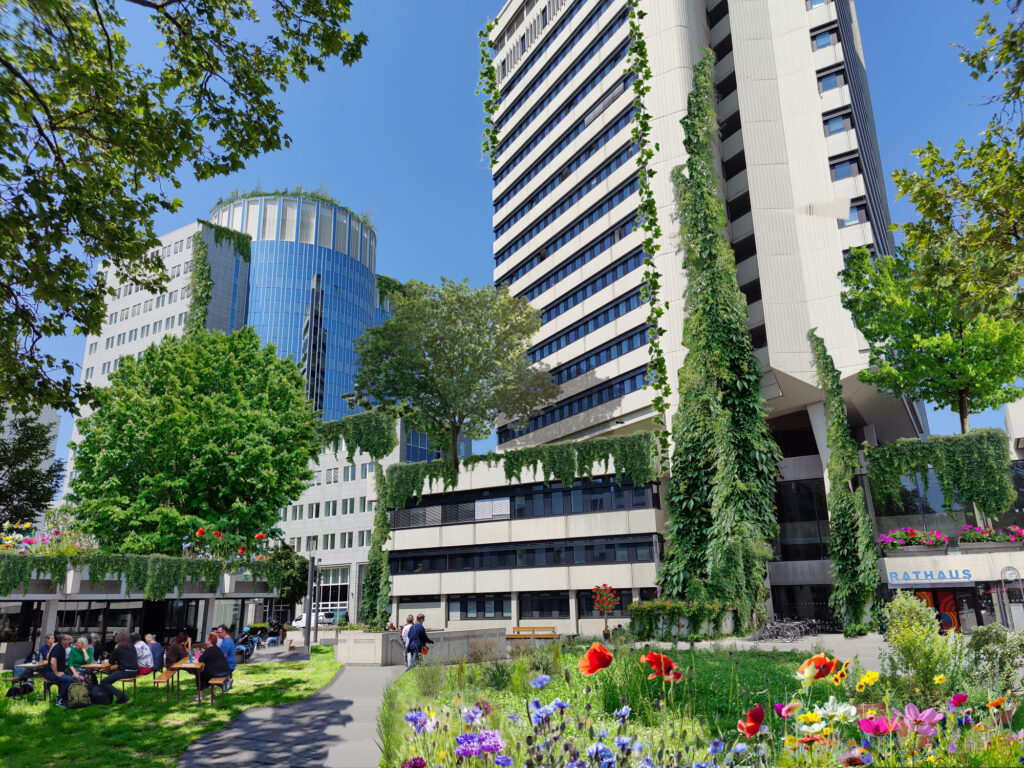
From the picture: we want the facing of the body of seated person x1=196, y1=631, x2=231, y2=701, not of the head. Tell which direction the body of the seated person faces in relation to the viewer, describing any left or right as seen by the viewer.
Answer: facing to the left of the viewer

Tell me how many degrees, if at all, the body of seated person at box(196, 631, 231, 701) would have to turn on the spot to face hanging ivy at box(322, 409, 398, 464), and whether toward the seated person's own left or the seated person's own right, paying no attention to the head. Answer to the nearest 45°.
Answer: approximately 90° to the seated person's own right

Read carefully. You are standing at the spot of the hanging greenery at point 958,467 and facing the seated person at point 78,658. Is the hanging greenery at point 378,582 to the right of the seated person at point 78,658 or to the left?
right
